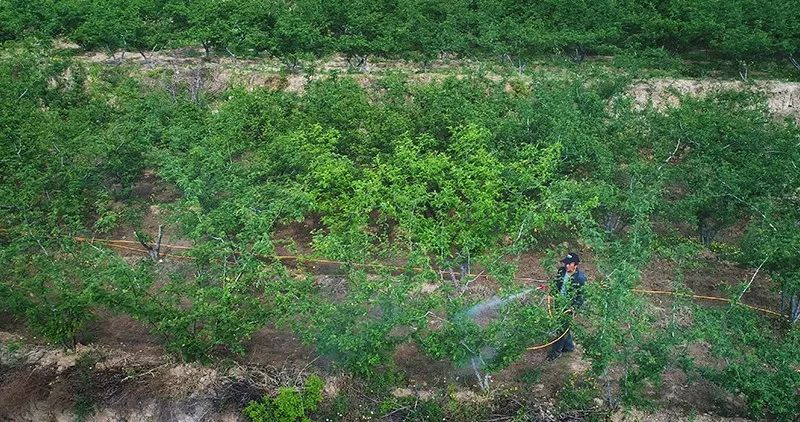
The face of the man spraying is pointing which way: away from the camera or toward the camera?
toward the camera

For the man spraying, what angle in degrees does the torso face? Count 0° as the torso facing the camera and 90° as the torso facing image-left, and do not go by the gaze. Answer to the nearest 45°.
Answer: approximately 45°
